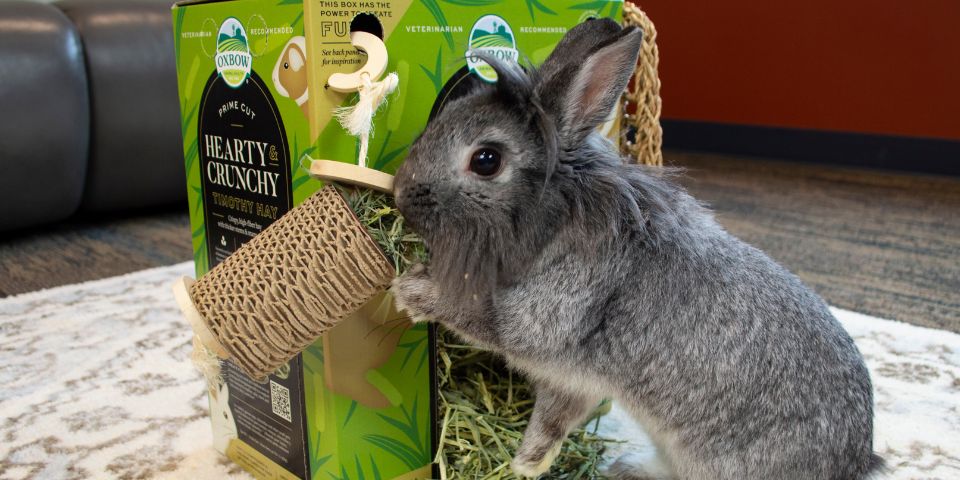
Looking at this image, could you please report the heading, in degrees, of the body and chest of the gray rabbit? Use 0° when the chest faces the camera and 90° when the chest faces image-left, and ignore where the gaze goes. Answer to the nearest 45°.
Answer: approximately 90°
